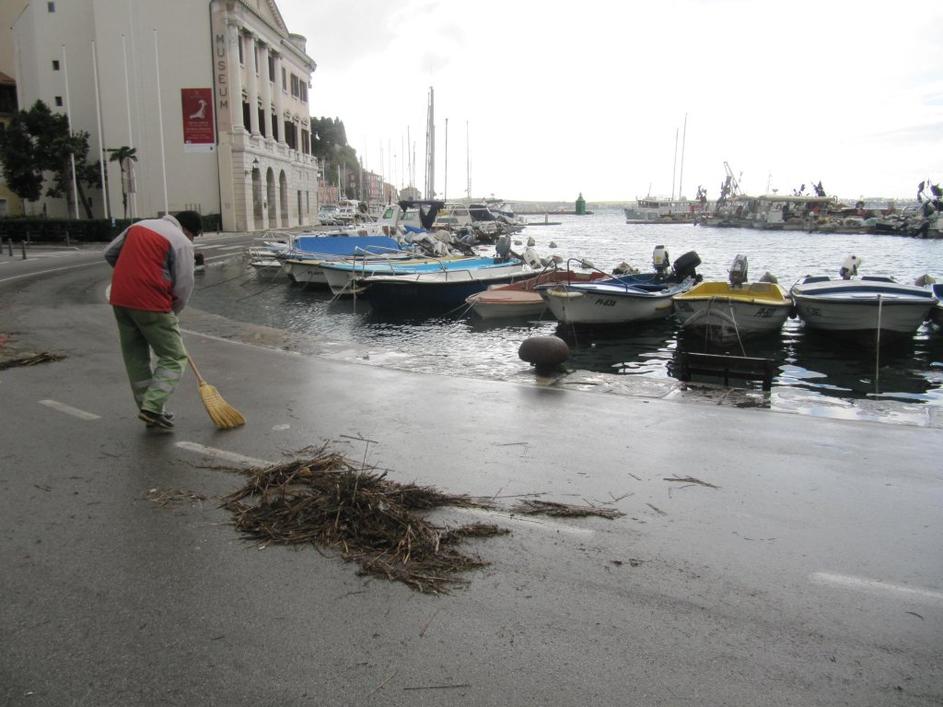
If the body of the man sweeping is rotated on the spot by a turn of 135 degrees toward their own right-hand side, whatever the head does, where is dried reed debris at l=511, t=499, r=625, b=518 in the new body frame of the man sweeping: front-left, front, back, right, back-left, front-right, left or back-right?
front-left

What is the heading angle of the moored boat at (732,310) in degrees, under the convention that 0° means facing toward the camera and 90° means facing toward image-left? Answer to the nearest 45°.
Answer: approximately 0°

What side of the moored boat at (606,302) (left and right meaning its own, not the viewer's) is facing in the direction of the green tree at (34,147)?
right

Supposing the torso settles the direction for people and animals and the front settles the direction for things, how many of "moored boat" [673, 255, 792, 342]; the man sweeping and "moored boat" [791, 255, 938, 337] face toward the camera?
2

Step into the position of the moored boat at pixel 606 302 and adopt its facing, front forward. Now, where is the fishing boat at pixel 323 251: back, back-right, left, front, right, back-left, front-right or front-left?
right

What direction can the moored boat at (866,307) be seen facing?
toward the camera

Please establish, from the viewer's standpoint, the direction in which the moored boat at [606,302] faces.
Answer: facing the viewer and to the left of the viewer

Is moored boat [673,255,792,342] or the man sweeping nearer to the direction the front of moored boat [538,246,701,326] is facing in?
the man sweeping

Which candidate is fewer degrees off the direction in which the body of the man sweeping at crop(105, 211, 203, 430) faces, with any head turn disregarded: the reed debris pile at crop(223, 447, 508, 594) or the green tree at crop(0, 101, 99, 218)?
the green tree

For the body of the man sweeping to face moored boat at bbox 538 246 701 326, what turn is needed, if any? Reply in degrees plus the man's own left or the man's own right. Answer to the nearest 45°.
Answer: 0° — they already face it

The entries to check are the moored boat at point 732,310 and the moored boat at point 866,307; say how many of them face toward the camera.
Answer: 2

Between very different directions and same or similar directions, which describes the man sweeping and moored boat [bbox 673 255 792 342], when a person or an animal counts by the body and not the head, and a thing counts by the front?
very different directions

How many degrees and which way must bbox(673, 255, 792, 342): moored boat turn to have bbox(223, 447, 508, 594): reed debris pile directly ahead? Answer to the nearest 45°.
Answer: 0° — it already faces it

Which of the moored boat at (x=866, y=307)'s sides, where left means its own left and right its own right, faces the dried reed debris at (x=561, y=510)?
front

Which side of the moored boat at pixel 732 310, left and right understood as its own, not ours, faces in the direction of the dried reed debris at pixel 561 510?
front
